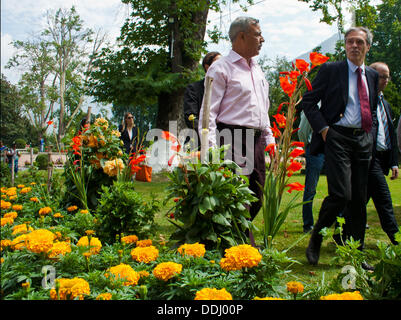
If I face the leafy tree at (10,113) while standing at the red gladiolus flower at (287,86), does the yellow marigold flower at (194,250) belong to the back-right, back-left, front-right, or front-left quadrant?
back-left

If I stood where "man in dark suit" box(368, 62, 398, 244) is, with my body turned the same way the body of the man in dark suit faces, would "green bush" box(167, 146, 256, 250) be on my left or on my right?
on my right

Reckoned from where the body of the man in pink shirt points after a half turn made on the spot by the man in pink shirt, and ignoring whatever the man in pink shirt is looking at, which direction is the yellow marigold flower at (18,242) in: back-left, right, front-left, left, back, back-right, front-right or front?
left

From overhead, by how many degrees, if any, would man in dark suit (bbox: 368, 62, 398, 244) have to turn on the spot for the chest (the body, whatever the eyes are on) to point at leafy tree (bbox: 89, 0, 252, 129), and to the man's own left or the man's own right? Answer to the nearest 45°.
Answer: approximately 180°

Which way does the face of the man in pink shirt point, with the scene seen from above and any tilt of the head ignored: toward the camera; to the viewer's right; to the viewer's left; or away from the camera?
to the viewer's right

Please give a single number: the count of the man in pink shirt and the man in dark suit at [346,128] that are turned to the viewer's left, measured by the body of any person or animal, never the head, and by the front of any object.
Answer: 0

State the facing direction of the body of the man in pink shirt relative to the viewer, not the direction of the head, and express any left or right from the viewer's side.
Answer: facing the viewer and to the right of the viewer

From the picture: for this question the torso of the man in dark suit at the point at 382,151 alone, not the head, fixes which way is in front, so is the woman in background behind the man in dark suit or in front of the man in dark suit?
behind

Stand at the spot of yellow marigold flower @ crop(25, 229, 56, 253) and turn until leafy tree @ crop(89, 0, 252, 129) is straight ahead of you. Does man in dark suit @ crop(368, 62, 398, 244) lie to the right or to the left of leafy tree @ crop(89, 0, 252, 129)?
right

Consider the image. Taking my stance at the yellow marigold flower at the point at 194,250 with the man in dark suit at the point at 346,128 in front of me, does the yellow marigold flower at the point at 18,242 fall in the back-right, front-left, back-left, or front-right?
back-left

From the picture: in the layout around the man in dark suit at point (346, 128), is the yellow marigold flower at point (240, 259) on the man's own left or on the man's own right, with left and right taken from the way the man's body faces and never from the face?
on the man's own right
